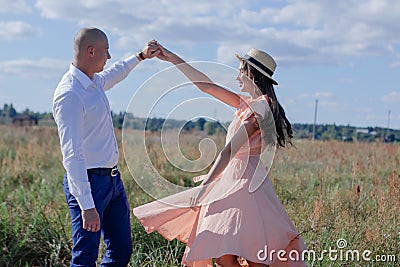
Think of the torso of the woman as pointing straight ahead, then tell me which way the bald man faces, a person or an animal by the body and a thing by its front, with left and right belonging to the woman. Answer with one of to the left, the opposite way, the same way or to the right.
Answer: the opposite way

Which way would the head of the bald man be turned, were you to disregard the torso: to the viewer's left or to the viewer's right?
to the viewer's right

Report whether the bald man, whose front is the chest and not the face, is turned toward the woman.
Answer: yes

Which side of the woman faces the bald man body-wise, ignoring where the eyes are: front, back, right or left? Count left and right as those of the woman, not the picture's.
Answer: front

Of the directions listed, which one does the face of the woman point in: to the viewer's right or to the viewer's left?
to the viewer's left

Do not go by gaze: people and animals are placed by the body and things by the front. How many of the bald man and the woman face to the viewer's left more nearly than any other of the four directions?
1

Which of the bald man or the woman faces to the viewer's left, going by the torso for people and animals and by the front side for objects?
the woman

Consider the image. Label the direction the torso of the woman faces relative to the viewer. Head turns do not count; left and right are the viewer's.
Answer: facing to the left of the viewer

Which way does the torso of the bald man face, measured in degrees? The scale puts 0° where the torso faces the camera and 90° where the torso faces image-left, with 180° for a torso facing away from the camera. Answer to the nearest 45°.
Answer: approximately 270°
